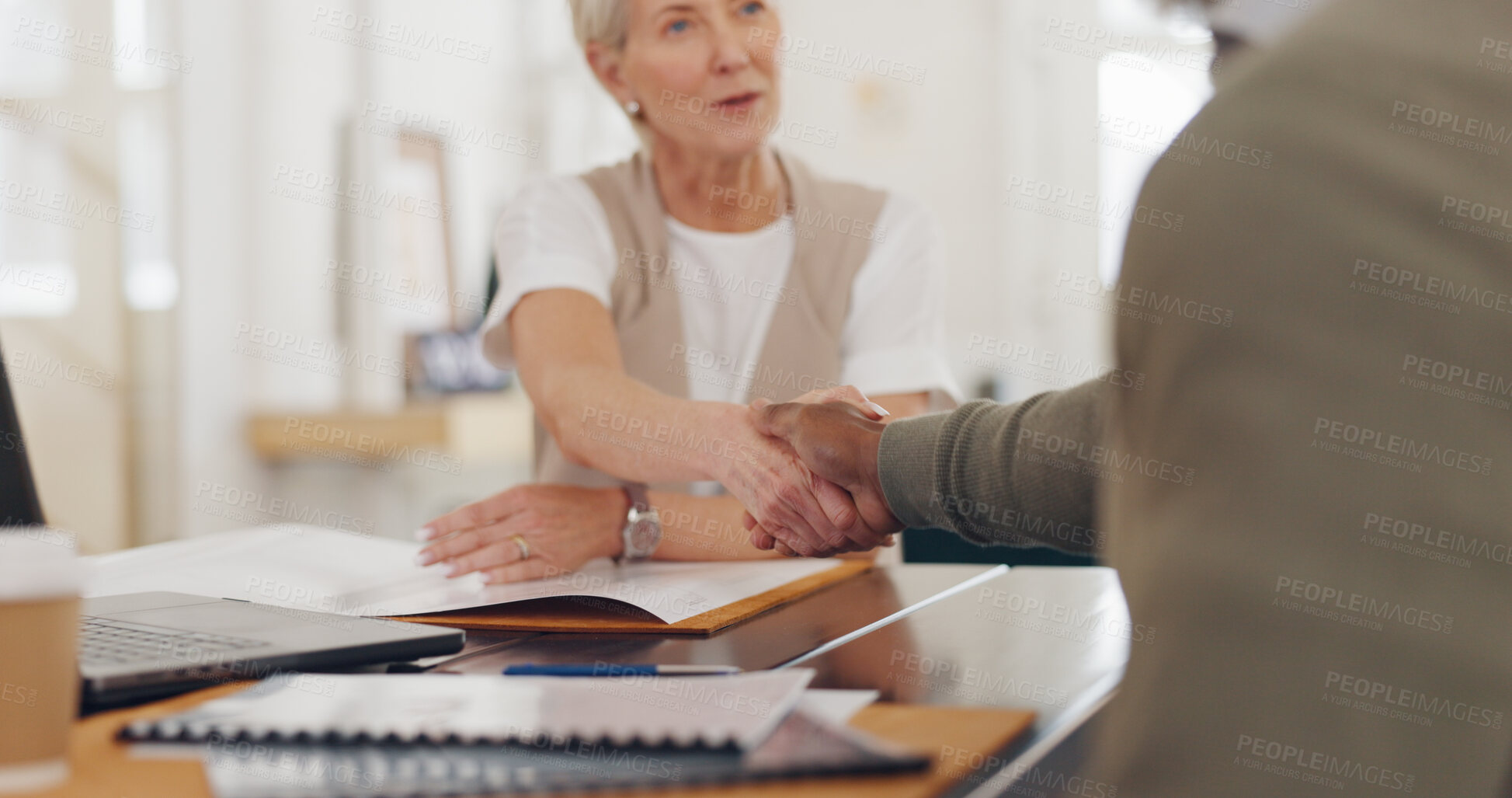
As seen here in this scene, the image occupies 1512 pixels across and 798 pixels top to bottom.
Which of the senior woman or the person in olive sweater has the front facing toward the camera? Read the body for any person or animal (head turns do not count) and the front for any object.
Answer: the senior woman

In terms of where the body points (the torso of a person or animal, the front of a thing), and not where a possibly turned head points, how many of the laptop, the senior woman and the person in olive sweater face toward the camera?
1

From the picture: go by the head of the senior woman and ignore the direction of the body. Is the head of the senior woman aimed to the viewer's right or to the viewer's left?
to the viewer's right

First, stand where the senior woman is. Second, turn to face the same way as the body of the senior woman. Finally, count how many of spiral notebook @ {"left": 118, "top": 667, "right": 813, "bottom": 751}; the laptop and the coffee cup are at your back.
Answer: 0

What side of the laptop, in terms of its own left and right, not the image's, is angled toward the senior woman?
front

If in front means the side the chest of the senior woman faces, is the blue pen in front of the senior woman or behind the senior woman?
in front

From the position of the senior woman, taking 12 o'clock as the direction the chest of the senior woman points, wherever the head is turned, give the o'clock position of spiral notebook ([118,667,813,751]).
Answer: The spiral notebook is roughly at 12 o'clock from the senior woman.

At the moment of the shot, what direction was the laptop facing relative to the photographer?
facing away from the viewer and to the right of the viewer

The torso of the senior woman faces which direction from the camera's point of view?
toward the camera

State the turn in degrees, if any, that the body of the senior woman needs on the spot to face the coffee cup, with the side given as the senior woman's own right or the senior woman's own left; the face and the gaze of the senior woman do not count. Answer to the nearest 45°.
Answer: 0° — they already face it

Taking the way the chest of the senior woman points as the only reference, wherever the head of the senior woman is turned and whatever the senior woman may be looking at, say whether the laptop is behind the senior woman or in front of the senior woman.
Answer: in front

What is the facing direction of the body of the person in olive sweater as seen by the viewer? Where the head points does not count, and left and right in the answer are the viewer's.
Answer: facing away from the viewer and to the left of the viewer

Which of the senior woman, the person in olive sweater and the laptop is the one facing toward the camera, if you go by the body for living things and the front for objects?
the senior woman
